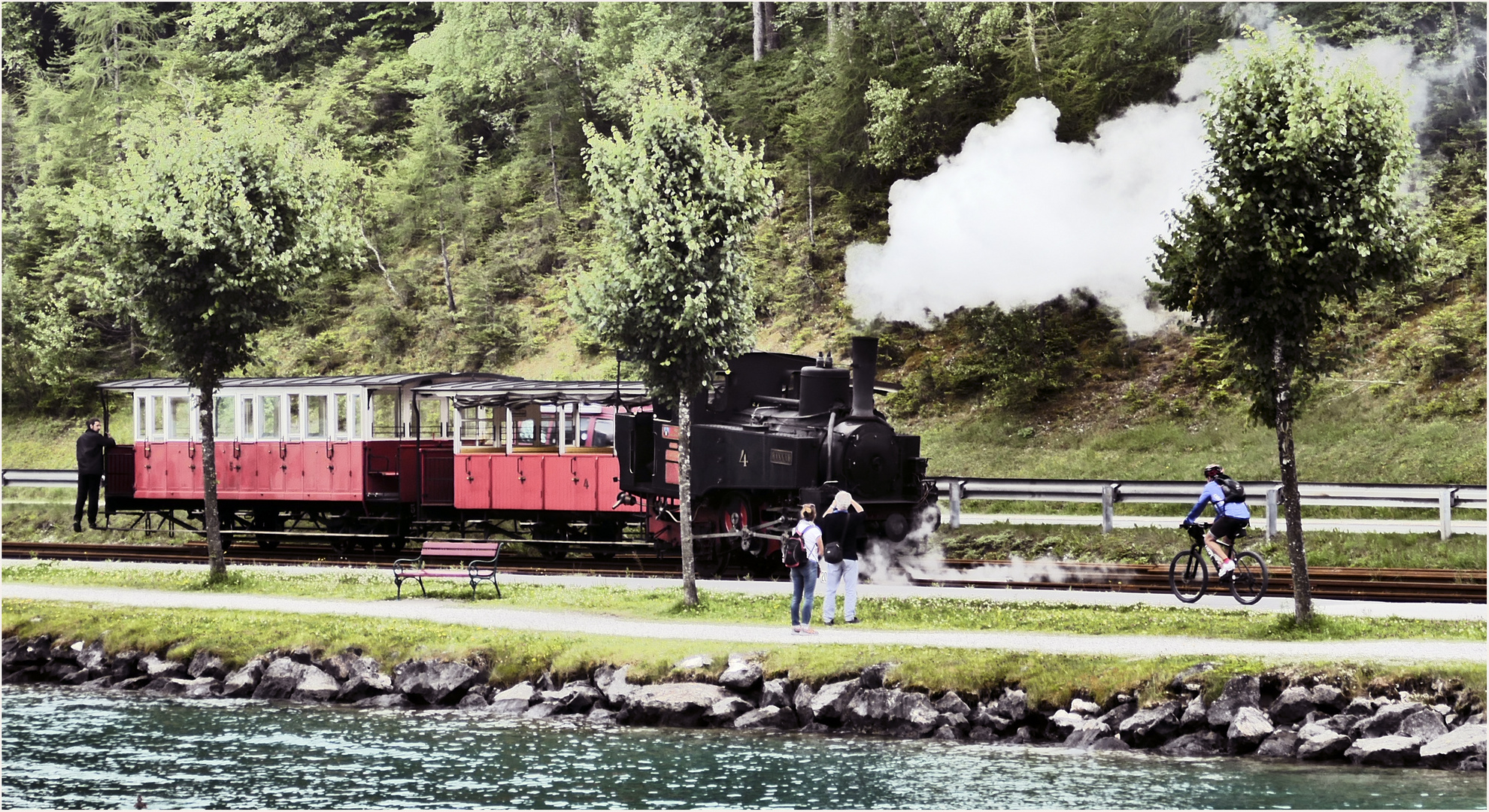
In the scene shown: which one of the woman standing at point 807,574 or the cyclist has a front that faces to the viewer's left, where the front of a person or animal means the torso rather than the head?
the cyclist

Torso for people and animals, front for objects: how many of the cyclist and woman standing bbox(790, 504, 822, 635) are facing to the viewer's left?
1

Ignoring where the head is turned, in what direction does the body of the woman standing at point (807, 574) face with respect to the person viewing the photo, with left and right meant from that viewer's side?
facing away from the viewer and to the right of the viewer

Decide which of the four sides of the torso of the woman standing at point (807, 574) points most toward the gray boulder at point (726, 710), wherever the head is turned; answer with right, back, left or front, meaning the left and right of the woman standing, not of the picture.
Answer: back

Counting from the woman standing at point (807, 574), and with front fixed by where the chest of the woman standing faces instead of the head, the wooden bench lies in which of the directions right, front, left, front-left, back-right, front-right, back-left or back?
left

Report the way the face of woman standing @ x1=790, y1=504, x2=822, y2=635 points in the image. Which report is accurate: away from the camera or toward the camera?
away from the camera

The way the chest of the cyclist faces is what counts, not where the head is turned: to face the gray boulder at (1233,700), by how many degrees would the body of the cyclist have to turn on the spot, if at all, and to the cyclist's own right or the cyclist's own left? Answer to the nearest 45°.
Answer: approximately 90° to the cyclist's own left

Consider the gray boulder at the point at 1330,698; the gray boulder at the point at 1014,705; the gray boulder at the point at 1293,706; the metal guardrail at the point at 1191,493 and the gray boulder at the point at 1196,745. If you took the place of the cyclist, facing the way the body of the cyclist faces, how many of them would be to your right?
1

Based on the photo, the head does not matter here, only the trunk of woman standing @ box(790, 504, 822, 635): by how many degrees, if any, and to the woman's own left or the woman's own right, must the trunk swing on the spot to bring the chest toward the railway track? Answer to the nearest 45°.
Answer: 0° — they already face it

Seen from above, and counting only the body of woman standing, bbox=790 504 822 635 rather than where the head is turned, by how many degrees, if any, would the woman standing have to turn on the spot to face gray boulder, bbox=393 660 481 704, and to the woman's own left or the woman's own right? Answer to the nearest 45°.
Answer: approximately 135° to the woman's own left

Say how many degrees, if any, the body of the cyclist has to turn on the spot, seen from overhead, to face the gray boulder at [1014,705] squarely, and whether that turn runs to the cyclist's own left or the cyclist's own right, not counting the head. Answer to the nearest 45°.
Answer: approximately 45° to the cyclist's own left

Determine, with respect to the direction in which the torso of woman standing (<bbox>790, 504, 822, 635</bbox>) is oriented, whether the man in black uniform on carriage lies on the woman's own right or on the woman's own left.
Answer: on the woman's own left

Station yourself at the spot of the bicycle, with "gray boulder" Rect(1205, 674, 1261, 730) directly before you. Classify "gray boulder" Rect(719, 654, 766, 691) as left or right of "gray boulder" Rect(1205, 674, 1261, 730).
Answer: right

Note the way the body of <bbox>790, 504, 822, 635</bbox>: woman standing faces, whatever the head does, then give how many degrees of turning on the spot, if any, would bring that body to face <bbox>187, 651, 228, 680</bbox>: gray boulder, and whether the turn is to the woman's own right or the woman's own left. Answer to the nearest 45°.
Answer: approximately 135° to the woman's own left

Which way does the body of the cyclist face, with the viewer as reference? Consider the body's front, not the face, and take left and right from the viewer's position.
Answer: facing to the left of the viewer

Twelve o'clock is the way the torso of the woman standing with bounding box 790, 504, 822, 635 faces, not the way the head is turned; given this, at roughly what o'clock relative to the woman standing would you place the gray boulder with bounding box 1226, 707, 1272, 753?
The gray boulder is roughly at 3 o'clock from the woman standing.

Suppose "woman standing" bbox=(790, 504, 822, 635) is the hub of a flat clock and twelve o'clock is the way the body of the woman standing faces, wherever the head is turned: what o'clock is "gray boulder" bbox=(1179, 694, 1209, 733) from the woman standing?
The gray boulder is roughly at 3 o'clock from the woman standing.
